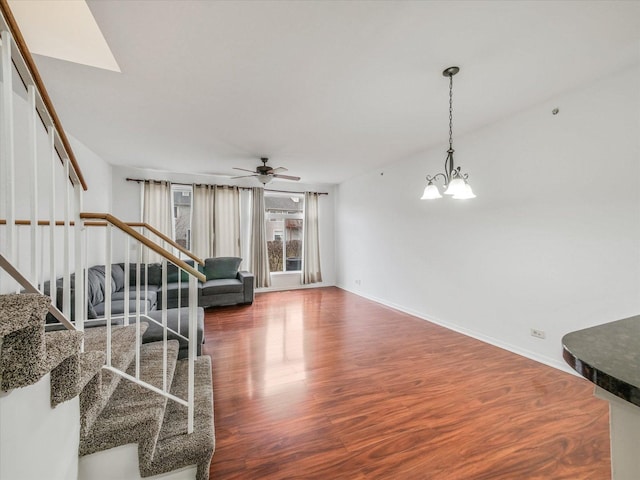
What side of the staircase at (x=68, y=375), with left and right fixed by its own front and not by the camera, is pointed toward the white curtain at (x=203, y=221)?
left

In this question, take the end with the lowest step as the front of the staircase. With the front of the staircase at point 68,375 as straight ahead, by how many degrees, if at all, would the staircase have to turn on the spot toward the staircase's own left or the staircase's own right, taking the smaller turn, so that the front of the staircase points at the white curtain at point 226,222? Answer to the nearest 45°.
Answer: approximately 45° to the staircase's own left

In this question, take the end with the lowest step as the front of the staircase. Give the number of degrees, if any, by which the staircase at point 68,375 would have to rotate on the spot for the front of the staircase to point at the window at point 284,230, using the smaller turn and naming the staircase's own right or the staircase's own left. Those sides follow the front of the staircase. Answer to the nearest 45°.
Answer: approximately 45° to the staircase's own left

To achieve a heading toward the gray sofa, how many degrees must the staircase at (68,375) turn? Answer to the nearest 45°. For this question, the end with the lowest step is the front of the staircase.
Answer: approximately 90° to its left

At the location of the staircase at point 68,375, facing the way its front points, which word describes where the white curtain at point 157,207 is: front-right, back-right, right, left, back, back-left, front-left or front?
left

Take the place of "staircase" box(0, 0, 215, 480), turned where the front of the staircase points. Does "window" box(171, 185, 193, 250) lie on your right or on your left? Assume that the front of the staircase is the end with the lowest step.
on your left

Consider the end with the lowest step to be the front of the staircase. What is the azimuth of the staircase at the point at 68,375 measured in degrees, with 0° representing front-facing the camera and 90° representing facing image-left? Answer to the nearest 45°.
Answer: approximately 270°

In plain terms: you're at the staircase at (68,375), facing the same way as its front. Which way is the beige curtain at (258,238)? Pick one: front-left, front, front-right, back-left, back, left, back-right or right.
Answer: front-left
